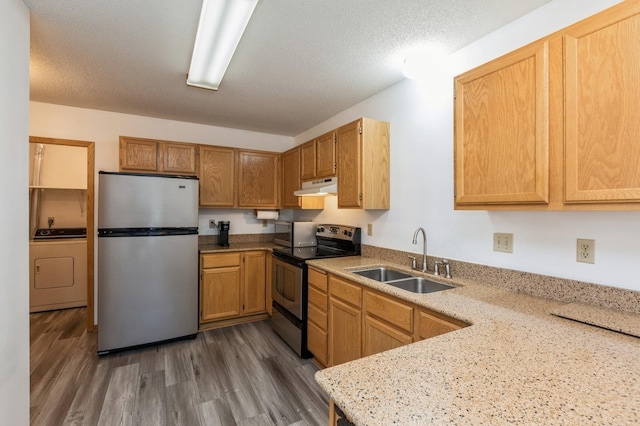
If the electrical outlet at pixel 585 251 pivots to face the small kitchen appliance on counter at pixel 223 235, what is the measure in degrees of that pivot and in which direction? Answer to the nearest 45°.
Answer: approximately 90° to its right

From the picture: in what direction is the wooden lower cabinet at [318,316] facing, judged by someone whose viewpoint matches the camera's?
facing the viewer and to the left of the viewer

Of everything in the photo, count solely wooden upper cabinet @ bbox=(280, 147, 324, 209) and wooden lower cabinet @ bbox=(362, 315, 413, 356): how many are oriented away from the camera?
0

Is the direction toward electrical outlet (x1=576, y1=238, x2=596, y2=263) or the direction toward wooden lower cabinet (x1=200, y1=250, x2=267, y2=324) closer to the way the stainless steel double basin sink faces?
the wooden lower cabinet

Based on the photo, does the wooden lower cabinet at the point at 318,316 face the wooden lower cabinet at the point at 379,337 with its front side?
no

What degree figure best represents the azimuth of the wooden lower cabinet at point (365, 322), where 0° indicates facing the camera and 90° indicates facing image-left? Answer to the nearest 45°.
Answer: approximately 45°

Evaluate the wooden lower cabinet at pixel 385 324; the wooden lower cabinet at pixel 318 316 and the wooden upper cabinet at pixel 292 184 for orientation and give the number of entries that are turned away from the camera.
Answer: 0

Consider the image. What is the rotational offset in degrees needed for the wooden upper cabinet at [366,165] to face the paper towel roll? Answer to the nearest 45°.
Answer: approximately 90° to its right

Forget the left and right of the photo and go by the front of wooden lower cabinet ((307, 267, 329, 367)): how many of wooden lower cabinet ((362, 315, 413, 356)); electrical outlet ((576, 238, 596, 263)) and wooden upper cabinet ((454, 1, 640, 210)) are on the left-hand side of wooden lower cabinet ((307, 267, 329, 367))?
3
